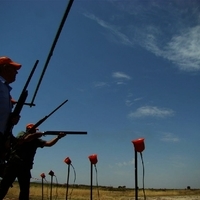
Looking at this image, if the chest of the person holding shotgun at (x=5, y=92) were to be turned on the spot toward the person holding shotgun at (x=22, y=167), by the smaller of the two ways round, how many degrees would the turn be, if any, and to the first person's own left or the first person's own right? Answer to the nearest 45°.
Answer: approximately 90° to the first person's own left

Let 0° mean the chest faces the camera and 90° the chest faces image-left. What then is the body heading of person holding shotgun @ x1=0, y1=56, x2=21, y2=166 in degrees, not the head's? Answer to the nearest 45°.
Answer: approximately 270°

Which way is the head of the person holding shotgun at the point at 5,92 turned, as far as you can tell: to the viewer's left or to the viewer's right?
to the viewer's right
